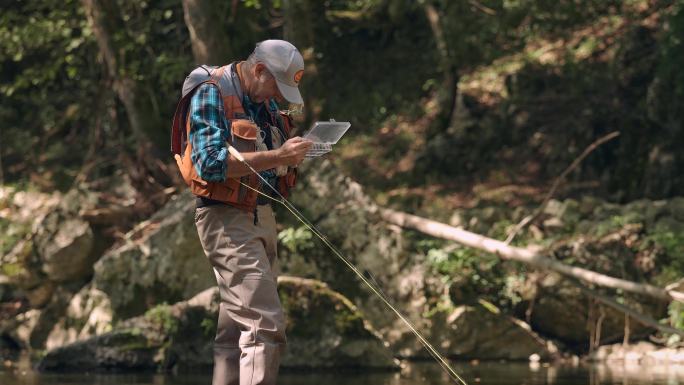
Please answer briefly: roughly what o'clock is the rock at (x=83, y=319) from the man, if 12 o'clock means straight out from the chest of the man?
The rock is roughly at 7 o'clock from the man.

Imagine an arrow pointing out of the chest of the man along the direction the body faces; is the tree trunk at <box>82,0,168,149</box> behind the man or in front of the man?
behind

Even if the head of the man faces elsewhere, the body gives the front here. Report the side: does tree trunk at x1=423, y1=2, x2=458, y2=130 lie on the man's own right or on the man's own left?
on the man's own left

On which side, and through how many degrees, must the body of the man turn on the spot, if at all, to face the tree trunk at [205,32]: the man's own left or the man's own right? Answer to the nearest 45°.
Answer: approximately 135° to the man's own left

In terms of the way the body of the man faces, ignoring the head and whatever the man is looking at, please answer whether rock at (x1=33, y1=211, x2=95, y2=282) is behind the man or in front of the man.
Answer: behind

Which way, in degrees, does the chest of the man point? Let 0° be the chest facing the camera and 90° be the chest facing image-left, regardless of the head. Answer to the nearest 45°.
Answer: approximately 315°

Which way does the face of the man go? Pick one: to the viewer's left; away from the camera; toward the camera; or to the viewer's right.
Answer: to the viewer's right
